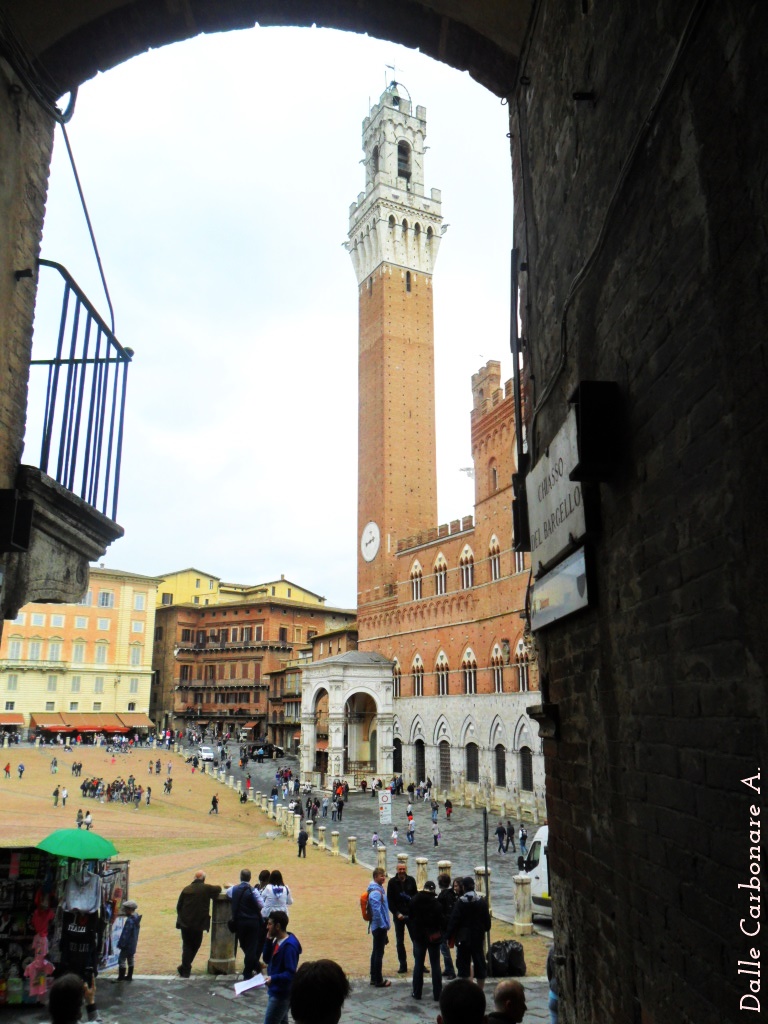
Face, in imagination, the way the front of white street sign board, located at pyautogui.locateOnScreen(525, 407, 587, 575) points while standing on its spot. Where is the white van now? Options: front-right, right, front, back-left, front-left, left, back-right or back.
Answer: back-right

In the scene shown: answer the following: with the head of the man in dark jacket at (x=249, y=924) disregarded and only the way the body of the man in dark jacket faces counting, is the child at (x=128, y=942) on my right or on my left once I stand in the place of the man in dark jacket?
on my left

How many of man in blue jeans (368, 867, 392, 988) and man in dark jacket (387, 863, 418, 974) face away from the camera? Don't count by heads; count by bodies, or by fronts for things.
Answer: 0

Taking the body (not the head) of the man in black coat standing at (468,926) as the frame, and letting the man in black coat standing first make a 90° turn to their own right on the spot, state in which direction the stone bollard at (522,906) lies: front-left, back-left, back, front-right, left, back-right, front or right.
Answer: left

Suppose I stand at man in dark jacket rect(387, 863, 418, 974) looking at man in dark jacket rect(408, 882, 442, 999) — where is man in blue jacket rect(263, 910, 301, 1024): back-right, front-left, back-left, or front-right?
front-right

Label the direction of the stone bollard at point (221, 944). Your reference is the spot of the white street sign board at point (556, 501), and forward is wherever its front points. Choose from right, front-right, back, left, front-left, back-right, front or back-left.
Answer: right

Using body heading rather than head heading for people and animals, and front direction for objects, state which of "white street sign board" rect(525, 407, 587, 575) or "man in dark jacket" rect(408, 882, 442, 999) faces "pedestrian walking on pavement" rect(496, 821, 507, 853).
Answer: the man in dark jacket

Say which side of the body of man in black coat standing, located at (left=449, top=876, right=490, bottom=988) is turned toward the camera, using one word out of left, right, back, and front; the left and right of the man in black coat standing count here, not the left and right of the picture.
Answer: back

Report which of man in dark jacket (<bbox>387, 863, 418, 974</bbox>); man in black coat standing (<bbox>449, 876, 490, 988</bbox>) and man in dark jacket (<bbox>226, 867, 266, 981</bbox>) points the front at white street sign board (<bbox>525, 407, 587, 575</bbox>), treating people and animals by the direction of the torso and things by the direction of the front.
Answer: man in dark jacket (<bbox>387, 863, 418, 974</bbox>)

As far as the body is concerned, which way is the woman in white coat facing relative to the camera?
away from the camera

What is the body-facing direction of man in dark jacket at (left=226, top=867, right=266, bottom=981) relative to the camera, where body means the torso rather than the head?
away from the camera

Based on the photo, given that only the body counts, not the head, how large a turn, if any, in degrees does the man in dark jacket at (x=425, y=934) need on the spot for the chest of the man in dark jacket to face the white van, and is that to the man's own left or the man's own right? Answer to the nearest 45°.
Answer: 0° — they already face it

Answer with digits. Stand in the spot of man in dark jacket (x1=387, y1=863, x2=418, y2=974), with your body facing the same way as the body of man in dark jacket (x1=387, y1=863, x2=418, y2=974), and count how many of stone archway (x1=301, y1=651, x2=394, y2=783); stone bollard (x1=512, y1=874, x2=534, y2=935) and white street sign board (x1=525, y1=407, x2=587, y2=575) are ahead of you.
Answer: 1

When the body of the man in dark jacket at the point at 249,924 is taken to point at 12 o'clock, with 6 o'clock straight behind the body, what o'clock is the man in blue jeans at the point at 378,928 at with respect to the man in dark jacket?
The man in blue jeans is roughly at 3 o'clock from the man in dark jacket.

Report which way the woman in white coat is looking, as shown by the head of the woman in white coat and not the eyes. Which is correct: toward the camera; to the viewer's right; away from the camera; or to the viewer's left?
away from the camera

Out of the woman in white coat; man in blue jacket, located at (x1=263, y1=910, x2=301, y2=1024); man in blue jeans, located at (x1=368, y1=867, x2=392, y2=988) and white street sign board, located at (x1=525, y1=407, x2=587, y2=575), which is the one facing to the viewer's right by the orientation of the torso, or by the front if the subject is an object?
the man in blue jeans
